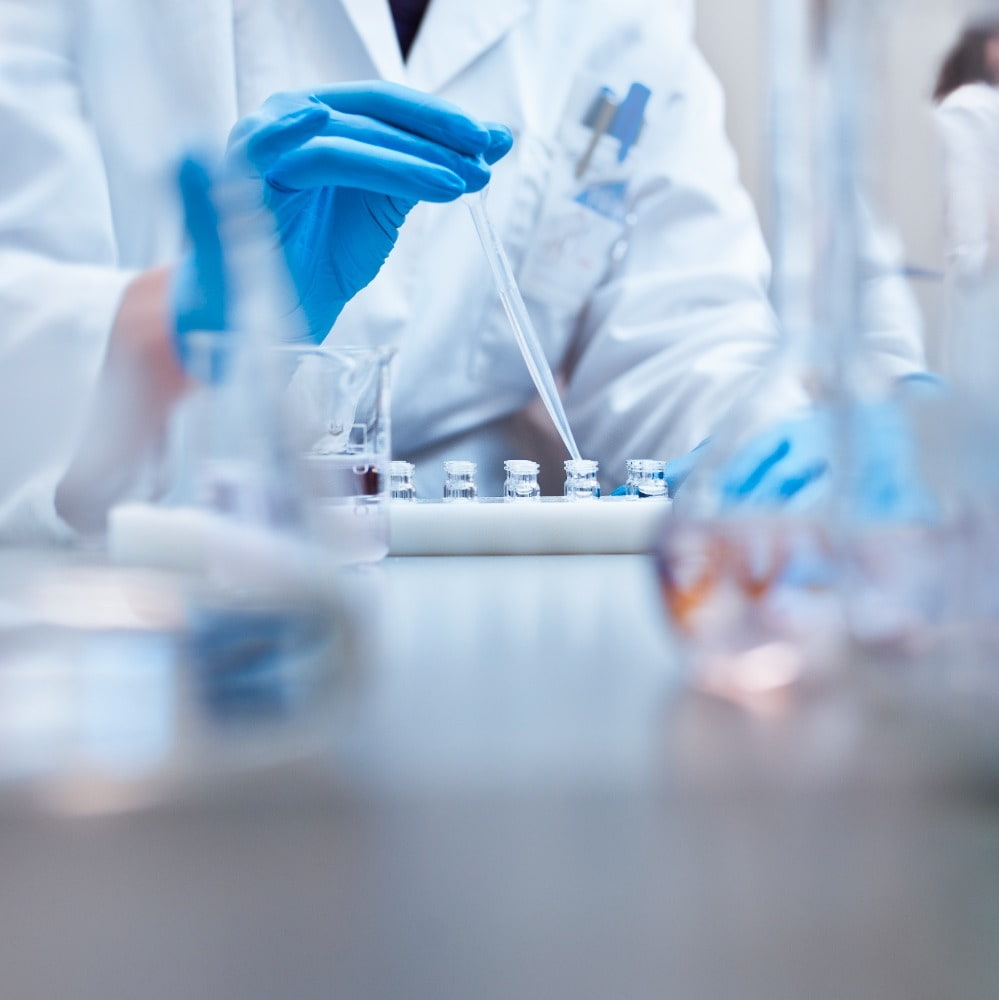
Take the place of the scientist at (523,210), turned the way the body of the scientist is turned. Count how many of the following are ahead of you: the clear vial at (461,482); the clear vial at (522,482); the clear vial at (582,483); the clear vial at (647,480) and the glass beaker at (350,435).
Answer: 5

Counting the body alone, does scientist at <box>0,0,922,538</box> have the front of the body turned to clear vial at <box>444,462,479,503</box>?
yes

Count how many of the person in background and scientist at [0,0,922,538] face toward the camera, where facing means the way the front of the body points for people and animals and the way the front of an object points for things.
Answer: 1

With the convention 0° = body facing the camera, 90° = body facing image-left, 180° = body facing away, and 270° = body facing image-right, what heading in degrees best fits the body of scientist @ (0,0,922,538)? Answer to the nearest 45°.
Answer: approximately 0°

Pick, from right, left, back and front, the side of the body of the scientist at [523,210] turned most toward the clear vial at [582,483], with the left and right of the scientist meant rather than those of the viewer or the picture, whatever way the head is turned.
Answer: front

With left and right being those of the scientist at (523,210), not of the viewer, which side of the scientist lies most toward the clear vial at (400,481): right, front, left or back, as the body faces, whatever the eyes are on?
front

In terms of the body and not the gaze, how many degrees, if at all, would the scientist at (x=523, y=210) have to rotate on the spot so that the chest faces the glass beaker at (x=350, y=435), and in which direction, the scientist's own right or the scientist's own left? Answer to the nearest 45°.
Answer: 0° — they already face it
